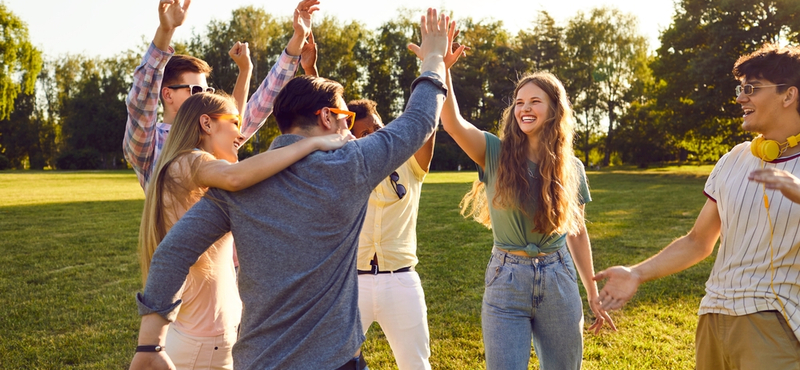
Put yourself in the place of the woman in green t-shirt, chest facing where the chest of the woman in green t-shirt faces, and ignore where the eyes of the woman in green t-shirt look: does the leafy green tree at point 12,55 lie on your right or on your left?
on your right

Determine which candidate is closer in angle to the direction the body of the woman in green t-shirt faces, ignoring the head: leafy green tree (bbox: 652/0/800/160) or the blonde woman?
the blonde woman

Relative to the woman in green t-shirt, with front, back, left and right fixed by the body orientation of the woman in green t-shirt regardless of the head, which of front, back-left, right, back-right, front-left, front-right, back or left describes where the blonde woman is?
front-right

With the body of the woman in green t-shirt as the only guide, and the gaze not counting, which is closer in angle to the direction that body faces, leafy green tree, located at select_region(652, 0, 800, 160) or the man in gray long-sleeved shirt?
the man in gray long-sleeved shirt

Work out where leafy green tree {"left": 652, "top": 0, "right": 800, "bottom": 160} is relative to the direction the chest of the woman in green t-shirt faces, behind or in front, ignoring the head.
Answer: behind

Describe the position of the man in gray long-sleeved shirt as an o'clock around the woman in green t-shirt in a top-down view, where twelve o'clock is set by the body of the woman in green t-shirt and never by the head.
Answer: The man in gray long-sleeved shirt is roughly at 1 o'clock from the woman in green t-shirt.

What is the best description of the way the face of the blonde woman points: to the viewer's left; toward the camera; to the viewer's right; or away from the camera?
to the viewer's right

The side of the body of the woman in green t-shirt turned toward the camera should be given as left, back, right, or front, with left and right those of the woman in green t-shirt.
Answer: front
